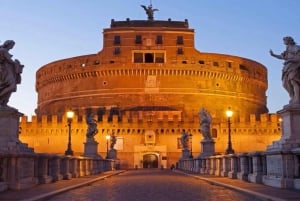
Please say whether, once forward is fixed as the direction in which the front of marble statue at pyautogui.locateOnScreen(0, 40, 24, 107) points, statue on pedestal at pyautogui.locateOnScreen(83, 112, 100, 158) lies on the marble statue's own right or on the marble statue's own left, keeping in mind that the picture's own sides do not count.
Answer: on the marble statue's own left

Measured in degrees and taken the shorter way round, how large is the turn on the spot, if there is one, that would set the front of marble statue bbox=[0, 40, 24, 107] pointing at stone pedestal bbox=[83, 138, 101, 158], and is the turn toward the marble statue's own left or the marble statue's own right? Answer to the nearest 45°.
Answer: approximately 90° to the marble statue's own left

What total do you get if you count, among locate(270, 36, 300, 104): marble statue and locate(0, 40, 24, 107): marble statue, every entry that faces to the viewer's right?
1

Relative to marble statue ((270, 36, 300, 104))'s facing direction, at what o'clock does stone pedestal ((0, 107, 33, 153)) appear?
The stone pedestal is roughly at 1 o'clock from the marble statue.

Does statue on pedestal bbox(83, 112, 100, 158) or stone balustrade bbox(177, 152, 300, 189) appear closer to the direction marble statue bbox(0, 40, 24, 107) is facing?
the stone balustrade

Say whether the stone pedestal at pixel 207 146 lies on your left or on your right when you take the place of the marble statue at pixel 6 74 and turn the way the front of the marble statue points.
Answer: on your left

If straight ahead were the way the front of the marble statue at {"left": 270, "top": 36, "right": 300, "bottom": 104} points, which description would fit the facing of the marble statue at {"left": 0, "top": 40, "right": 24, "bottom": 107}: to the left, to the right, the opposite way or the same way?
the opposite way

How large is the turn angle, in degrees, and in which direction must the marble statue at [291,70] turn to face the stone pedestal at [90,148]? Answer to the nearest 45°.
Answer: approximately 90° to its right

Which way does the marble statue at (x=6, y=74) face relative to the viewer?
to the viewer's right

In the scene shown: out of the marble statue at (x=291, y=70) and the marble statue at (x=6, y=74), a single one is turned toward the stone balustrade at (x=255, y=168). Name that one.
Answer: the marble statue at (x=6, y=74)
